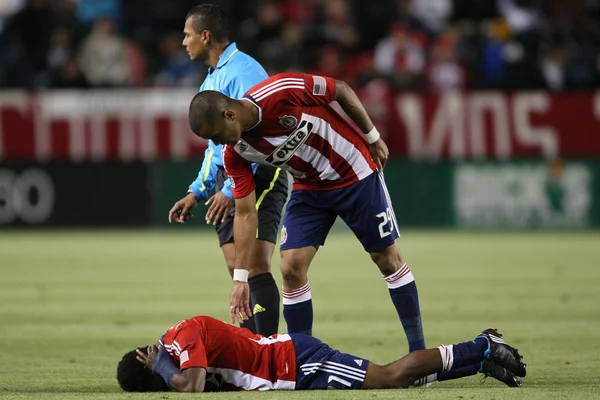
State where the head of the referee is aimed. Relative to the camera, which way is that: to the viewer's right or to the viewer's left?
to the viewer's left

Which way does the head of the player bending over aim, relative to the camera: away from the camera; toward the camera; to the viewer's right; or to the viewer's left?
to the viewer's left

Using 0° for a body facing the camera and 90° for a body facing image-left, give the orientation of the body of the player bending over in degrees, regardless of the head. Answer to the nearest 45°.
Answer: approximately 45°

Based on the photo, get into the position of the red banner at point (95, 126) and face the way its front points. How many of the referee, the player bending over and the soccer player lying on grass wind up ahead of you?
3

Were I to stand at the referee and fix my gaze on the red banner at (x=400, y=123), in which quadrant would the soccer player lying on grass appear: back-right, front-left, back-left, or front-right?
back-right

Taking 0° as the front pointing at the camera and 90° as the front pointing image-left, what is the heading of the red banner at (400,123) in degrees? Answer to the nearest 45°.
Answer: approximately 0°
